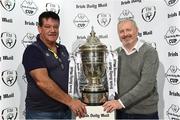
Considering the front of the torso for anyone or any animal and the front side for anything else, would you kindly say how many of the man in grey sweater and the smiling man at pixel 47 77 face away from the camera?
0

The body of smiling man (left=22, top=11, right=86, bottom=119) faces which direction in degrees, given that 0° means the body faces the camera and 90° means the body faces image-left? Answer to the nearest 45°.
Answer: approximately 315°

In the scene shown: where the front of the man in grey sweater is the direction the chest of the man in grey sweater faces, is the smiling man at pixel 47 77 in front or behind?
in front

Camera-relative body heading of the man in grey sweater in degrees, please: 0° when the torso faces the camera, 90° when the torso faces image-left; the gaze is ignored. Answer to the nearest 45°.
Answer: approximately 45°

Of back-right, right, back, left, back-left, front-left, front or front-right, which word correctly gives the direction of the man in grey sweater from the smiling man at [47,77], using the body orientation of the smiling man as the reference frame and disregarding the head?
front-left
